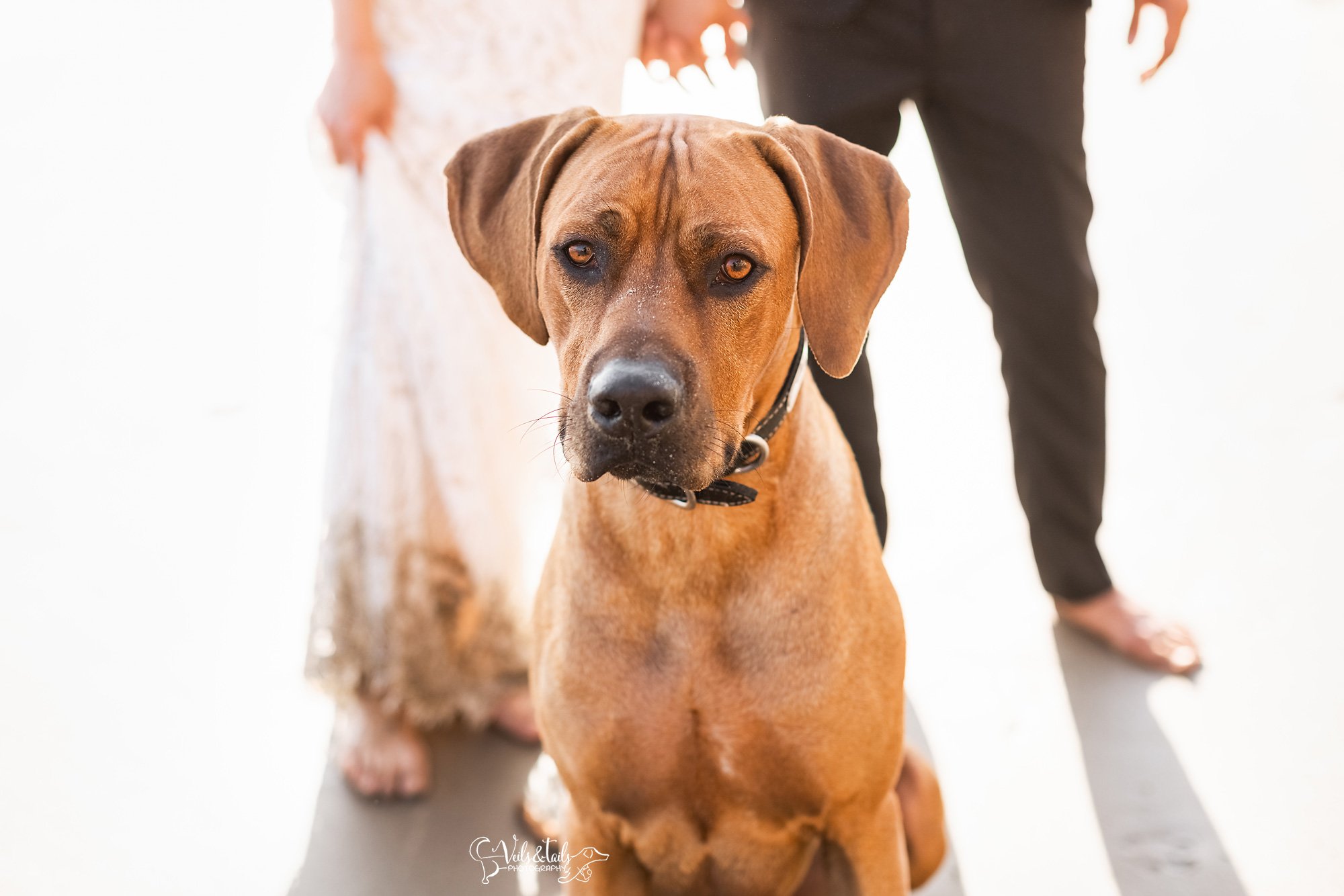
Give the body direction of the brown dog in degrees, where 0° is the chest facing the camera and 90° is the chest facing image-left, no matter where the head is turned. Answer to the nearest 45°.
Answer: approximately 0°
